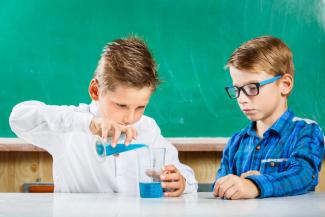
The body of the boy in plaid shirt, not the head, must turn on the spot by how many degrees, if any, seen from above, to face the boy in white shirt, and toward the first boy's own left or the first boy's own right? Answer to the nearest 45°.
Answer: approximately 45° to the first boy's own right

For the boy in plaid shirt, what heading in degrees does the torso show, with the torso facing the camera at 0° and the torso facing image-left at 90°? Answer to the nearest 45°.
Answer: approximately 45°

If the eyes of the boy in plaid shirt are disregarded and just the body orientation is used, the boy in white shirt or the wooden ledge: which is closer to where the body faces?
the boy in white shirt

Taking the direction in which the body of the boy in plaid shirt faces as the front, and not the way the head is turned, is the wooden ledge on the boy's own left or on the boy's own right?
on the boy's own right

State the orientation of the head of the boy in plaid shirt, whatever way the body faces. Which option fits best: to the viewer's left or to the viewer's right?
to the viewer's left
